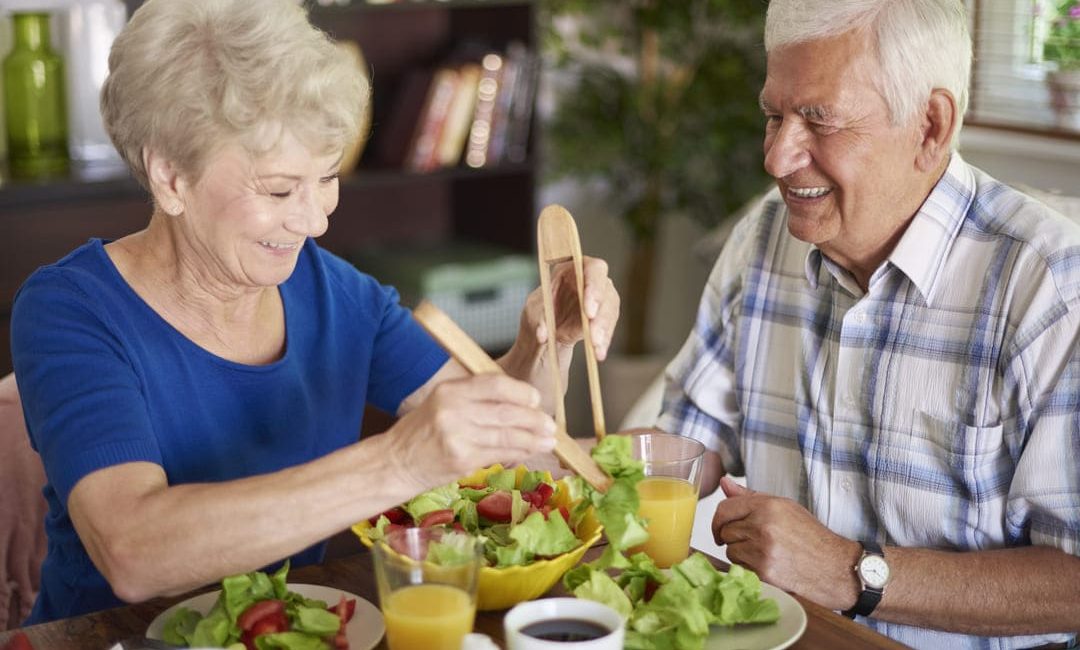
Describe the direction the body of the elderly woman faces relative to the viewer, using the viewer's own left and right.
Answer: facing the viewer and to the right of the viewer

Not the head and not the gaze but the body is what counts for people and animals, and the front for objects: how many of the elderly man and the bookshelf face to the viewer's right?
0

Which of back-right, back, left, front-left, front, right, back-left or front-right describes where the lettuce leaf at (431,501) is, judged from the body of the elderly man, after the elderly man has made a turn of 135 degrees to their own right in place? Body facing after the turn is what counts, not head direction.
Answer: back-left

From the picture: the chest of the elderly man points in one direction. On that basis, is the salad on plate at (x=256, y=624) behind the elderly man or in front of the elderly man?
in front

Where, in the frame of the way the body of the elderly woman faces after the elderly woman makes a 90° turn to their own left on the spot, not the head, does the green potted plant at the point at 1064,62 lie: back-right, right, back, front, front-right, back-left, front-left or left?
front

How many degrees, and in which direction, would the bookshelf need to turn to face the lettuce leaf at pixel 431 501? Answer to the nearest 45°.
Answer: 0° — it already faces it

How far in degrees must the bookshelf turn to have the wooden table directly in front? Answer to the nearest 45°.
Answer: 0° — it already faces it

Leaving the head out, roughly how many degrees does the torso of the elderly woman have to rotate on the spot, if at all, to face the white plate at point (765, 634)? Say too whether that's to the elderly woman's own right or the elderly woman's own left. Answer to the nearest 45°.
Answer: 0° — they already face it

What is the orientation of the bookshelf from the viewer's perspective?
toward the camera

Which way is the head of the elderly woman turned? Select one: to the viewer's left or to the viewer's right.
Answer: to the viewer's right

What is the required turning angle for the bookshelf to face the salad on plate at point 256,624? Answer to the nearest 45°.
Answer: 0° — it already faces it

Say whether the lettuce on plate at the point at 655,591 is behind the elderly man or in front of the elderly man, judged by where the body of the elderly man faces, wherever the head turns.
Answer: in front

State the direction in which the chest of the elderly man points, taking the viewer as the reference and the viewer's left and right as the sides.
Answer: facing the viewer and to the left of the viewer

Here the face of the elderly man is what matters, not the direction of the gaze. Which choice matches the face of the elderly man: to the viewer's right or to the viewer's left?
to the viewer's left

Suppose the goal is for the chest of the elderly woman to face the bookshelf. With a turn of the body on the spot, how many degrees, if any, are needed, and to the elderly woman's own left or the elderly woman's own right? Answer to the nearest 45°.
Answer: approximately 135° to the elderly woman's own left

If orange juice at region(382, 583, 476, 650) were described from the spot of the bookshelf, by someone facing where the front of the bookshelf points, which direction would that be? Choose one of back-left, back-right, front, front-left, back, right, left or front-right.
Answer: front
